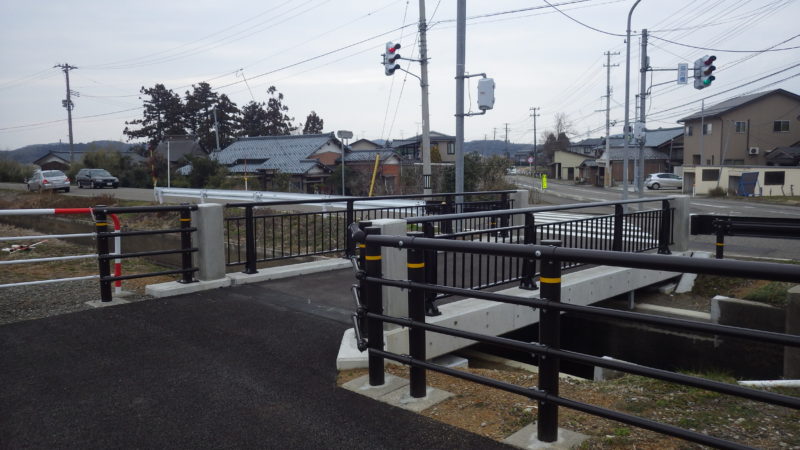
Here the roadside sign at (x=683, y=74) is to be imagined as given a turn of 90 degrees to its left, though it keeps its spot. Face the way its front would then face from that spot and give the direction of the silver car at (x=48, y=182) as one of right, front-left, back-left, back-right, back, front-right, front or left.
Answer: back

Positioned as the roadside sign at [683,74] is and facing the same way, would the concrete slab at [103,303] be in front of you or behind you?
in front

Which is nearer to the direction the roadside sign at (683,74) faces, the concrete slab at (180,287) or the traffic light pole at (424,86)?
the concrete slab

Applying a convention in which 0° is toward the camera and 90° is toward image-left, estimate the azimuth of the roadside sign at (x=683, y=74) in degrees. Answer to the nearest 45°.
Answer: approximately 0°

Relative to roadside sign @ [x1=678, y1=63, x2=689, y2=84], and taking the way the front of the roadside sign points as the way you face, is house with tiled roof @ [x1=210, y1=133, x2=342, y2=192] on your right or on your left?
on your right

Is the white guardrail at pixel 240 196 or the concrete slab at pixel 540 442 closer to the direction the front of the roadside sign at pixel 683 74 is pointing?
the concrete slab

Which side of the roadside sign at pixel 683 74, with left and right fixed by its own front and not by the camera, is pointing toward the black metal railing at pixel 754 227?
front

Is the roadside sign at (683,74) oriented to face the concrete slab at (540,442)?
yes

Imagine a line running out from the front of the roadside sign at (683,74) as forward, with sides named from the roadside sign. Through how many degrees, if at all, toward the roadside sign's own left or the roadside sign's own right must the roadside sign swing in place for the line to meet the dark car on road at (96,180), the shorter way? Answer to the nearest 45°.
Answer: approximately 90° to the roadside sign's own right
